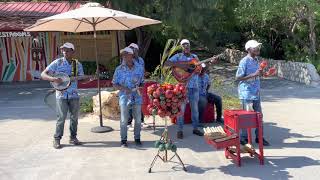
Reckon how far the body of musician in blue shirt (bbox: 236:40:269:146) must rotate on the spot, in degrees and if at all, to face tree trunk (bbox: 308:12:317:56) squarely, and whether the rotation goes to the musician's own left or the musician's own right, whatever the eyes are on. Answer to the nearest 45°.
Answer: approximately 90° to the musician's own left

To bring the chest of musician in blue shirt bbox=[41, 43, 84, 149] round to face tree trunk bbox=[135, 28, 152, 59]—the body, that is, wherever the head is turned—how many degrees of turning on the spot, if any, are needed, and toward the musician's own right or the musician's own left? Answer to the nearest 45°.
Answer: approximately 180°

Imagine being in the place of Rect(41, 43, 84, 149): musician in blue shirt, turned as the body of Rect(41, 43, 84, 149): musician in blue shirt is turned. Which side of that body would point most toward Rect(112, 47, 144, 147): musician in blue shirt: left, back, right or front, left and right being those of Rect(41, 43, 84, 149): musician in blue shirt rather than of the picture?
left
